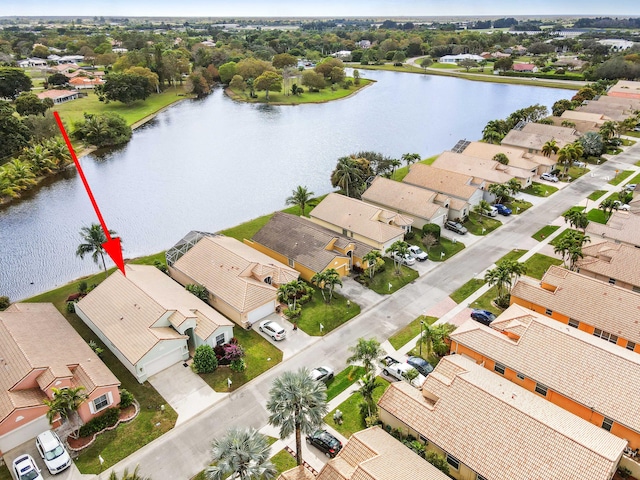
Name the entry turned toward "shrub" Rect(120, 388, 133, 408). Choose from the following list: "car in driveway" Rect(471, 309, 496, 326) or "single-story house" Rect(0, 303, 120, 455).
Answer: the single-story house

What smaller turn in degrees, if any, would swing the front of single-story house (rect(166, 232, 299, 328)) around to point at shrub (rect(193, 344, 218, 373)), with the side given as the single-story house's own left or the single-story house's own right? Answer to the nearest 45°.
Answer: approximately 45° to the single-story house's own right

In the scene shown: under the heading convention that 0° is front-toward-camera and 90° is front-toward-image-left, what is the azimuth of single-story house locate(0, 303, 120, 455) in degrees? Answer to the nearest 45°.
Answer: approximately 315°

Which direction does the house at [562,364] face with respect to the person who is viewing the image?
facing away from the viewer and to the left of the viewer

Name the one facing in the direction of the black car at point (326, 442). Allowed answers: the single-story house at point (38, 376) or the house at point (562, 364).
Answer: the single-story house

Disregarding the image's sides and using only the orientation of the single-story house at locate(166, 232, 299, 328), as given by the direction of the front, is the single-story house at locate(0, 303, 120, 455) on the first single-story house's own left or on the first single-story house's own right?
on the first single-story house's own right

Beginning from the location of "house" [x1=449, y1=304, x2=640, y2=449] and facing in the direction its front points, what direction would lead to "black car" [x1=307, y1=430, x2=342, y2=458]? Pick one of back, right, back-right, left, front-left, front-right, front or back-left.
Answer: left

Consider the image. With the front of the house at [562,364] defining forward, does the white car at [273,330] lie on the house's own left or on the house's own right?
on the house's own left

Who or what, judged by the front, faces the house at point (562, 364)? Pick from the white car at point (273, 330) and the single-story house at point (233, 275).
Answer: the single-story house

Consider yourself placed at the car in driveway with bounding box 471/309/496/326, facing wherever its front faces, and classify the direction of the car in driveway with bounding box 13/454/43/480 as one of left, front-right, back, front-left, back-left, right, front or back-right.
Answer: right

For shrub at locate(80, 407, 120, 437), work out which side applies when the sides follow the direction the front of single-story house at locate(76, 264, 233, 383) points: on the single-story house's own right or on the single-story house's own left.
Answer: on the single-story house's own right

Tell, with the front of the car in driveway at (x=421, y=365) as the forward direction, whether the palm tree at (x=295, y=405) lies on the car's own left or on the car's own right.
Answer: on the car's own right

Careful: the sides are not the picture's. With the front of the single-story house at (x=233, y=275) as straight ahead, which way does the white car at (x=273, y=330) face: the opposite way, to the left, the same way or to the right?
the opposite way
